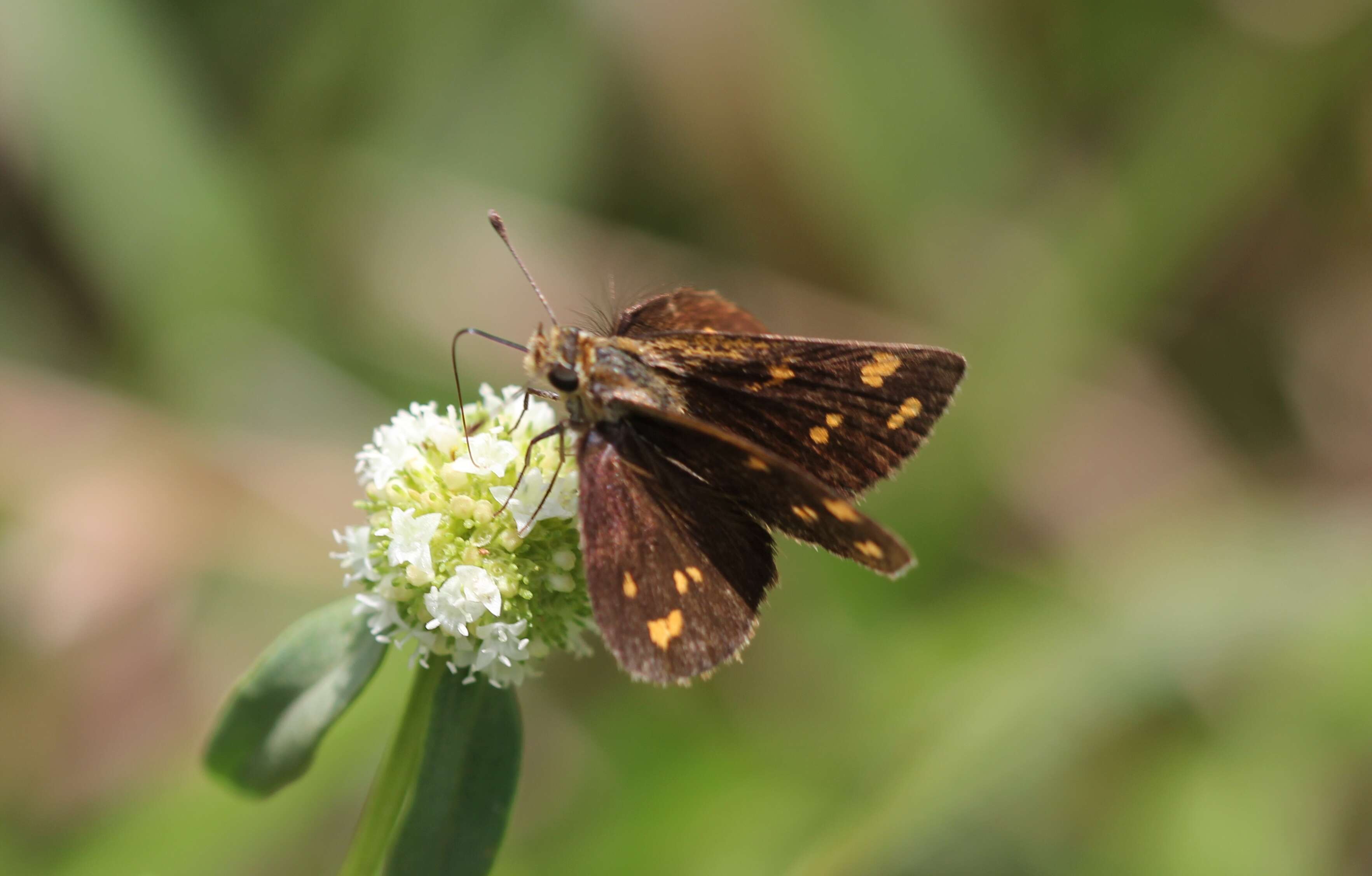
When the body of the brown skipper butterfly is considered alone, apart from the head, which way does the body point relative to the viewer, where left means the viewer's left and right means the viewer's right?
facing to the left of the viewer
